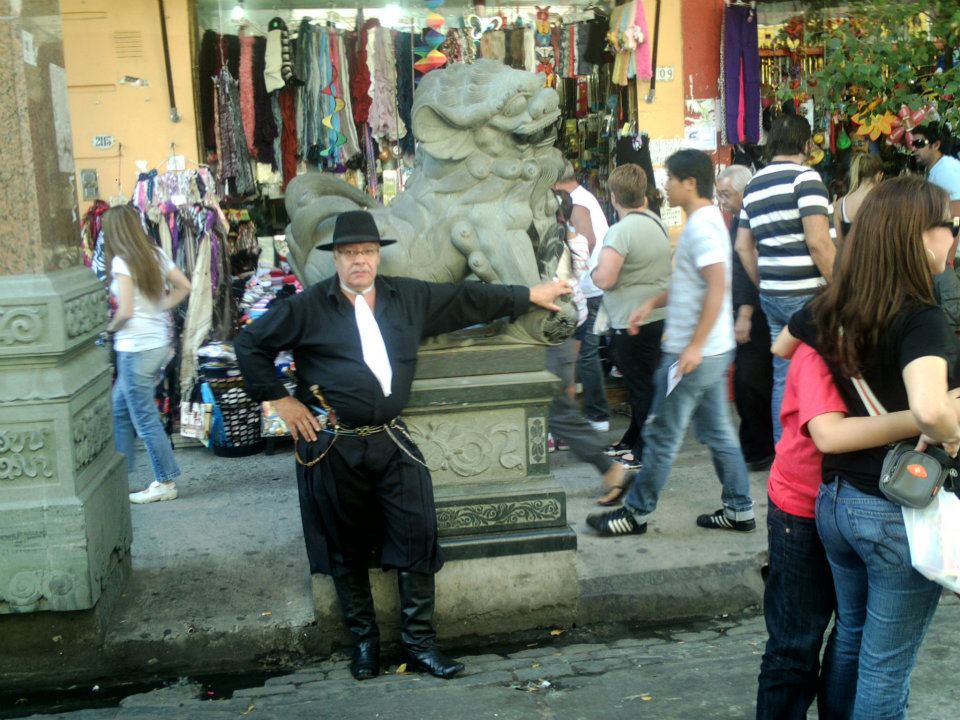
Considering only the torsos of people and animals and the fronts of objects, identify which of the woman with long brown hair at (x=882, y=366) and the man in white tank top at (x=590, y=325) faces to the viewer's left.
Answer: the man in white tank top

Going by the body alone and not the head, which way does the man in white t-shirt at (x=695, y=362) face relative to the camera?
to the viewer's left

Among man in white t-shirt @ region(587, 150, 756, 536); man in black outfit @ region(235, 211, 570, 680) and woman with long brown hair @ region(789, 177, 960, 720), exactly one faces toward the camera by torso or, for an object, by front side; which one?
the man in black outfit

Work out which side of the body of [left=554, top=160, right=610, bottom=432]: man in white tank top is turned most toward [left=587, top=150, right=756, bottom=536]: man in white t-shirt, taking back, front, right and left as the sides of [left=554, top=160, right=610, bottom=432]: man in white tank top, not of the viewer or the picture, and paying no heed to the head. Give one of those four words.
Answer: left

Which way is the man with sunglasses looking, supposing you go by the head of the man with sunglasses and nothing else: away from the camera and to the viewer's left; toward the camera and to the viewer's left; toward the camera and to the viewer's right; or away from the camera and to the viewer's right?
toward the camera and to the viewer's left

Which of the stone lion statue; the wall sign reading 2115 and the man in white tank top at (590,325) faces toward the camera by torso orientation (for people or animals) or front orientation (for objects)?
the wall sign reading 2115

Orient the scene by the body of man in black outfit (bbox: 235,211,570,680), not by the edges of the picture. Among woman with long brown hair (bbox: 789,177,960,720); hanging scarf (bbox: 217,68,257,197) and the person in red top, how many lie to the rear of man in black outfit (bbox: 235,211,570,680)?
1

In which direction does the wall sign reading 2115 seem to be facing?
toward the camera
